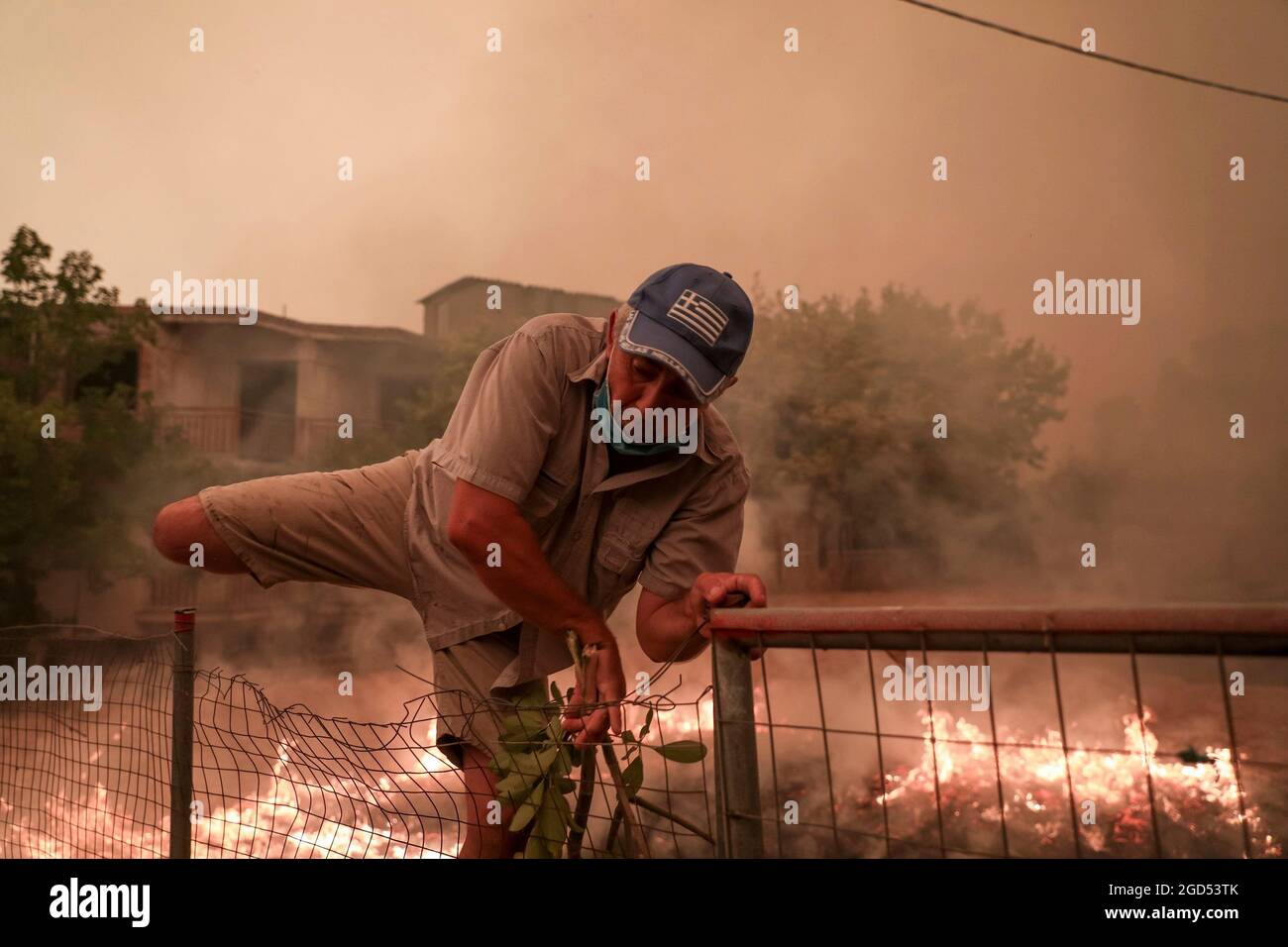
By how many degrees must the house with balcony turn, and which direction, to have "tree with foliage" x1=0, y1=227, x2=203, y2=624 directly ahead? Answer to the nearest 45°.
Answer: approximately 45° to its right

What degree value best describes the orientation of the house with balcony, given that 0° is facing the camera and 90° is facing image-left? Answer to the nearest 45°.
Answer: approximately 0°

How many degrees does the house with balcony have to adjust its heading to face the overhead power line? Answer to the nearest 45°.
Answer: approximately 45° to its left

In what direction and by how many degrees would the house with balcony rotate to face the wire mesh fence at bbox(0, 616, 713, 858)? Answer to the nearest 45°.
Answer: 0° — it already faces it

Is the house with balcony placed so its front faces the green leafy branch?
yes

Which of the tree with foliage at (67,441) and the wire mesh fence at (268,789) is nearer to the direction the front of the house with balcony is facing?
the wire mesh fence

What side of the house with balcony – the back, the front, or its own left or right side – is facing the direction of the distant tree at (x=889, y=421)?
left
